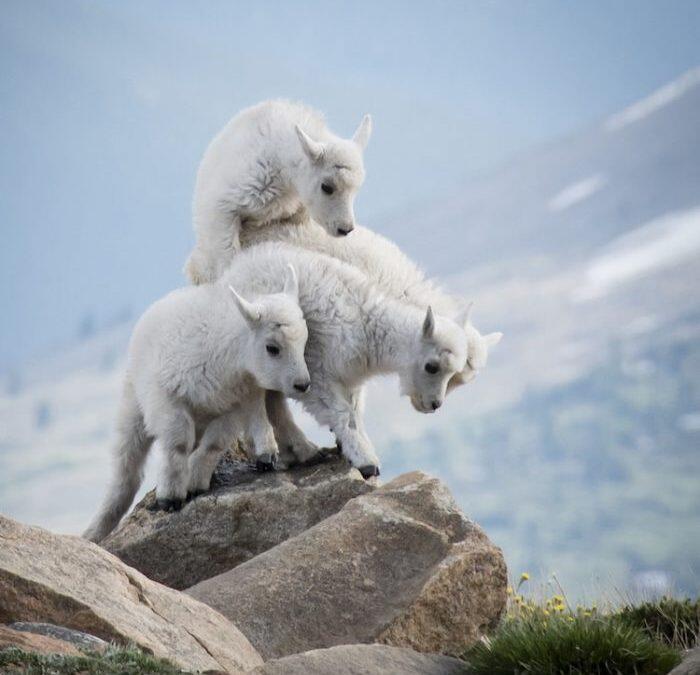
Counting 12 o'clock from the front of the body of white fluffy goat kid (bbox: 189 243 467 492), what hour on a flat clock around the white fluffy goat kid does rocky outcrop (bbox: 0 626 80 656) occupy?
The rocky outcrop is roughly at 4 o'clock from the white fluffy goat kid.

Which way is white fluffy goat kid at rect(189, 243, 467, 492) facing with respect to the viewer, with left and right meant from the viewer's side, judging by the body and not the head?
facing to the right of the viewer

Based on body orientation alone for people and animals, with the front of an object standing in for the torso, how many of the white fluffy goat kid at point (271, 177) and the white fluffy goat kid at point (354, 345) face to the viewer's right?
2

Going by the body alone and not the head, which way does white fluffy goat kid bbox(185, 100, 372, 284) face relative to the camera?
to the viewer's right

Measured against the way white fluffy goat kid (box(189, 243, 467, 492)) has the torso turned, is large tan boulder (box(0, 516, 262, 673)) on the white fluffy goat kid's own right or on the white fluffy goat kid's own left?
on the white fluffy goat kid's own right
